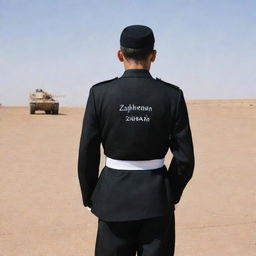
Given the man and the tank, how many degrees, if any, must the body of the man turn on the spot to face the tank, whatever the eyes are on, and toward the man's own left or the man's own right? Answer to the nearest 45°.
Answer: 0° — they already face it

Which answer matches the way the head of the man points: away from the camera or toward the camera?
away from the camera

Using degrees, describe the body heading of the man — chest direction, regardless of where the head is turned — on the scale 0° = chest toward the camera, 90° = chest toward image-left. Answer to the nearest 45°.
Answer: approximately 180°
